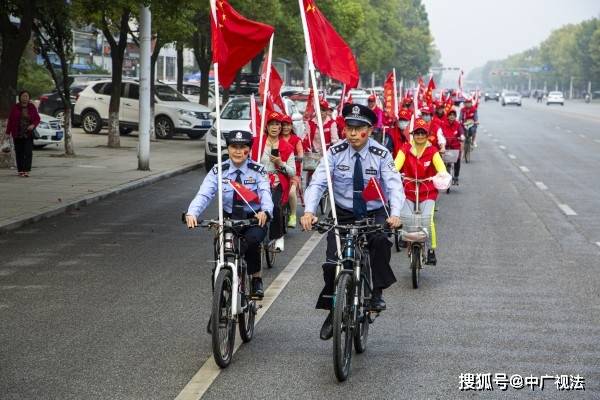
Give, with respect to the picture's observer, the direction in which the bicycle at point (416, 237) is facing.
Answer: facing the viewer

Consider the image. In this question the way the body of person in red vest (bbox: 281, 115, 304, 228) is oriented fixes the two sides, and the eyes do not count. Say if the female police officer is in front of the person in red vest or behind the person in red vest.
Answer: in front

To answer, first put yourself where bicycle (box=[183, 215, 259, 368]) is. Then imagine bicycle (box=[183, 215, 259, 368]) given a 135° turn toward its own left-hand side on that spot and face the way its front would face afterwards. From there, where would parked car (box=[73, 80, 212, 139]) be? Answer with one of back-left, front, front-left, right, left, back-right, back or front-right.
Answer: front-left

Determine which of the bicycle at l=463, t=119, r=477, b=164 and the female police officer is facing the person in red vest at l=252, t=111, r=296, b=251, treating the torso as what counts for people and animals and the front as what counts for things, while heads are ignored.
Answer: the bicycle

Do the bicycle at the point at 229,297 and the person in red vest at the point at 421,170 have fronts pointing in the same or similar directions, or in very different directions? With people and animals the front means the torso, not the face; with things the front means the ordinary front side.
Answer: same or similar directions

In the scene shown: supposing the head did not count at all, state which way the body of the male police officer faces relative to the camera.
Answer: toward the camera

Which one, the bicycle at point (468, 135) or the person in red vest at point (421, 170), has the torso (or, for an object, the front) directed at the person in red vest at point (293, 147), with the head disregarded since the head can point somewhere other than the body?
the bicycle

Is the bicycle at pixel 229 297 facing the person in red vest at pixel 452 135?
no

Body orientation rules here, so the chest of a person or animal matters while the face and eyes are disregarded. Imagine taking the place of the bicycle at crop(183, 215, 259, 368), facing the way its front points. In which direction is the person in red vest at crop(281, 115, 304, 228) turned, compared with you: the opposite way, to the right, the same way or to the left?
the same way

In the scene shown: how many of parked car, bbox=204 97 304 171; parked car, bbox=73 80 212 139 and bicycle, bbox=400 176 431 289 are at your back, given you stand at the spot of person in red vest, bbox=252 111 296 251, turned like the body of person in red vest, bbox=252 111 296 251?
2

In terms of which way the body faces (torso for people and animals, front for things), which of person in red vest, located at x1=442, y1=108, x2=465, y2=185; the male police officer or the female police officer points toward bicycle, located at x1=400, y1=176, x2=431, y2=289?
the person in red vest

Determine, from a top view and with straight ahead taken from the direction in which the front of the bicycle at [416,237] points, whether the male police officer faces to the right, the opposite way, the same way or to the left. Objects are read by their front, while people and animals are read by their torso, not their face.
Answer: the same way

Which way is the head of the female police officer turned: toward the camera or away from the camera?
toward the camera

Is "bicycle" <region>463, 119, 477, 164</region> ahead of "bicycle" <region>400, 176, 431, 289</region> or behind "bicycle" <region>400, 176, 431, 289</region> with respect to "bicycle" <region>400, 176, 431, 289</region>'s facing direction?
behind

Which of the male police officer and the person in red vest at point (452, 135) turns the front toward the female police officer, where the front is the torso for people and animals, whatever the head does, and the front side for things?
the person in red vest

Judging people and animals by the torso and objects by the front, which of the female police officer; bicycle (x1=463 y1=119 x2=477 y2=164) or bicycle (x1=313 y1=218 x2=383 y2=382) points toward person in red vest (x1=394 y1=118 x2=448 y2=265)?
bicycle (x1=463 y1=119 x2=477 y2=164)

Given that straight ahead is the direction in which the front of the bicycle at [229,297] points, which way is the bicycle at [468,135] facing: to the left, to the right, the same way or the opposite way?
the same way

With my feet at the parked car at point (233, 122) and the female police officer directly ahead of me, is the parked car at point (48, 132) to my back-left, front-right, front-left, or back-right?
back-right

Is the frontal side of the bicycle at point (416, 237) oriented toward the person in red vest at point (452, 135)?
no

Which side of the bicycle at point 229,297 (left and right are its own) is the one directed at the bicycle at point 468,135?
back

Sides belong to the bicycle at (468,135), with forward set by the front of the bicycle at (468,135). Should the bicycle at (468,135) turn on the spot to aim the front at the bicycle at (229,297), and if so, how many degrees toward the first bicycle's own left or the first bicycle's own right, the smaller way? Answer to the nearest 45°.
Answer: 0° — it already faces it

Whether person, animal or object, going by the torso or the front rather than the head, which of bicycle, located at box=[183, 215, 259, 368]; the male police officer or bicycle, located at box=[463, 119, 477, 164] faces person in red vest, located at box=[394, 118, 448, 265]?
bicycle, located at box=[463, 119, 477, 164]
